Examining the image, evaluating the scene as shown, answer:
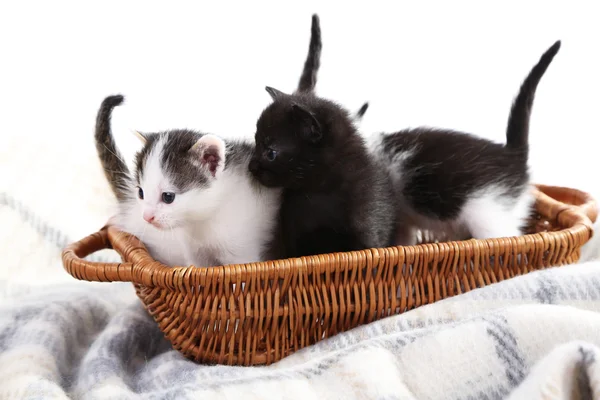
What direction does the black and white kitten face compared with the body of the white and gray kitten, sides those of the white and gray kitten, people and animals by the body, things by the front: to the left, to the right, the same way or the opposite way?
to the right

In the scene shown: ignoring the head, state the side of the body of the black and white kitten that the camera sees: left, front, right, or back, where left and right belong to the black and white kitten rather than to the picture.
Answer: left

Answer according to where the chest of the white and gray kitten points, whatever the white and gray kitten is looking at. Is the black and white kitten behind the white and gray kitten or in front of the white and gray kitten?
behind
